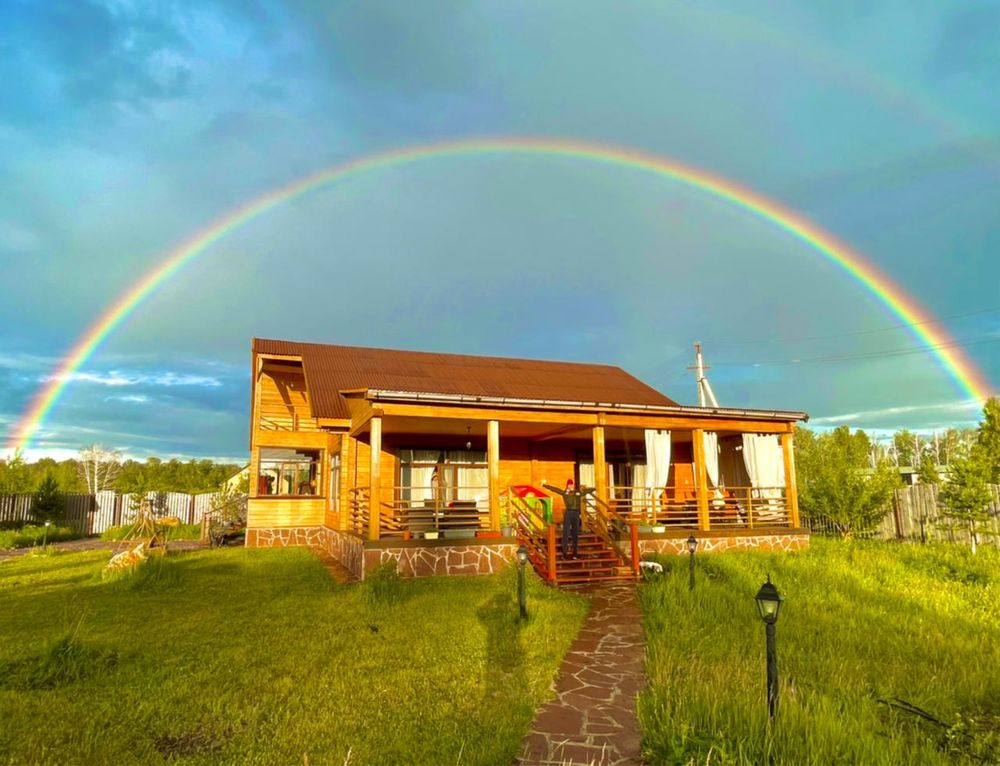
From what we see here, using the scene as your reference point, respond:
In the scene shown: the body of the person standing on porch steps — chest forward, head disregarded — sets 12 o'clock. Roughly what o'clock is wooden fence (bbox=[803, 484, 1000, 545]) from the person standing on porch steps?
The wooden fence is roughly at 8 o'clock from the person standing on porch steps.

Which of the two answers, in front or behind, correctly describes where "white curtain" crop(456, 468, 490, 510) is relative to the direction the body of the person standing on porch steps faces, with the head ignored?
behind

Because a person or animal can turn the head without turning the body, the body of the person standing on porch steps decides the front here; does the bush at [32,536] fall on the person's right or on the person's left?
on the person's right

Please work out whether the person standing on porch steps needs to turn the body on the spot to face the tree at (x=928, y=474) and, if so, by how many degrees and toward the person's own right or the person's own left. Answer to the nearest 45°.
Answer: approximately 135° to the person's own left

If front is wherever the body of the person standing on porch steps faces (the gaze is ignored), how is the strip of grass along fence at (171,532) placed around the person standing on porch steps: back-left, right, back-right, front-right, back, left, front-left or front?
back-right

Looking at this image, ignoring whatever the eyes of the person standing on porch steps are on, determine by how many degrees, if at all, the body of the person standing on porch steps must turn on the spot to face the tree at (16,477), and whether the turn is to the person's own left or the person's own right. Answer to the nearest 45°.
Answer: approximately 135° to the person's own right

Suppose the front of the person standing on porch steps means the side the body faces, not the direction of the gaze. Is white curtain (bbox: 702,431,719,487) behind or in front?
behind

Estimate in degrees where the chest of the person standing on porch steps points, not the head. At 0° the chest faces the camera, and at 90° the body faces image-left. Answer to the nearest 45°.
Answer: approximately 0°

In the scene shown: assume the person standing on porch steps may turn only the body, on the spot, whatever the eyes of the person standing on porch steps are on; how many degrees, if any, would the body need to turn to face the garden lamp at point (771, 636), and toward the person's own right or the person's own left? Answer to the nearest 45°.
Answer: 0° — they already face it

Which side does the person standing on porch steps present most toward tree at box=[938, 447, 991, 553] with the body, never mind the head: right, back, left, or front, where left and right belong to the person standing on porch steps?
left

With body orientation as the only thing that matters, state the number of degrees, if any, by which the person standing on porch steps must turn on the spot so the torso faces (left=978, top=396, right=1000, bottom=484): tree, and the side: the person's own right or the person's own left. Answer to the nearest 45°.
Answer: approximately 135° to the person's own left
